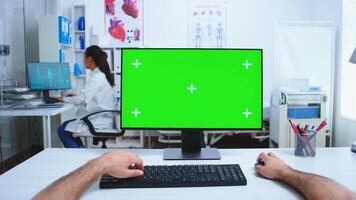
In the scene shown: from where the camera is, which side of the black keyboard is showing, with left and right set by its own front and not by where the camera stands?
front

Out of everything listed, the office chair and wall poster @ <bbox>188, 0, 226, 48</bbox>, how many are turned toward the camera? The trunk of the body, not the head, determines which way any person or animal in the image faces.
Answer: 1

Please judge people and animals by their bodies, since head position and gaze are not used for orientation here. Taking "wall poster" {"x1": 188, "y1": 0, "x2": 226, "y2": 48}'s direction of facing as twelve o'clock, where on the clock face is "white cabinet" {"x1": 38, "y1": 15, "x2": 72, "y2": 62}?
The white cabinet is roughly at 2 o'clock from the wall poster.

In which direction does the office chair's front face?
to the viewer's left

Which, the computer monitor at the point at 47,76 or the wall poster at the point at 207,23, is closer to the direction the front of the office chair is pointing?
the computer monitor

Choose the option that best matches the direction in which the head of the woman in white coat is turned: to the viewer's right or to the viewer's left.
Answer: to the viewer's left

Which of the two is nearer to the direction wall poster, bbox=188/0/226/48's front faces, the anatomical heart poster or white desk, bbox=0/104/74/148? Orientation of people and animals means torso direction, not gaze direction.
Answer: the white desk

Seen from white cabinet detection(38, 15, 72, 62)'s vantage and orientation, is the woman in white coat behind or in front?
in front

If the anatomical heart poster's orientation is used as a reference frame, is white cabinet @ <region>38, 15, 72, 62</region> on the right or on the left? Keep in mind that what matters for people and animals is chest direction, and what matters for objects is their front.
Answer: on its right

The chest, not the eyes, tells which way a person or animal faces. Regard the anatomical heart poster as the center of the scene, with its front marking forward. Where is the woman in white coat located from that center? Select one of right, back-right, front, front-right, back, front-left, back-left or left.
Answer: front

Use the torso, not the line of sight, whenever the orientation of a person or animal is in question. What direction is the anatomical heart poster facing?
toward the camera

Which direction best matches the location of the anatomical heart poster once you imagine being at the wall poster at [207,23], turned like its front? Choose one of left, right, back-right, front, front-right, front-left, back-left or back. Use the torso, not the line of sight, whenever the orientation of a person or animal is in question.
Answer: right

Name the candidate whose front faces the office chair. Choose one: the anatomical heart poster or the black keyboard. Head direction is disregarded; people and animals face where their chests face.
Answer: the anatomical heart poster

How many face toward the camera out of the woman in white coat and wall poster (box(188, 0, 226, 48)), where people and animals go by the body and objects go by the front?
1

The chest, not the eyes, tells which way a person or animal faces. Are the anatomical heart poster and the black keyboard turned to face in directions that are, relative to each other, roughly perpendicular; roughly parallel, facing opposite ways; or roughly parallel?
roughly parallel
